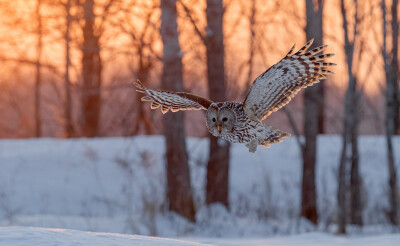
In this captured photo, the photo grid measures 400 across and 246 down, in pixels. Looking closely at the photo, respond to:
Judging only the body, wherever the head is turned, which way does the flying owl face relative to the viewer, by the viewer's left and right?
facing the viewer and to the left of the viewer

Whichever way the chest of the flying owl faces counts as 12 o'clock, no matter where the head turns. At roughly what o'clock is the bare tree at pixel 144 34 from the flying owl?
The bare tree is roughly at 4 o'clock from the flying owl.
